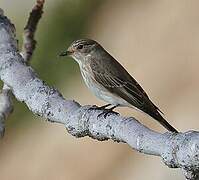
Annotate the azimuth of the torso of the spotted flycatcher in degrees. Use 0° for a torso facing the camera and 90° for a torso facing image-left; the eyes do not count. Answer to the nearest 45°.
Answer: approximately 90°
